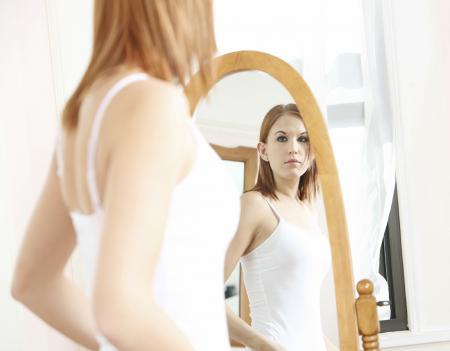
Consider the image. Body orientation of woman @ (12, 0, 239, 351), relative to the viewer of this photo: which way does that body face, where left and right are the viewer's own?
facing away from the viewer and to the right of the viewer

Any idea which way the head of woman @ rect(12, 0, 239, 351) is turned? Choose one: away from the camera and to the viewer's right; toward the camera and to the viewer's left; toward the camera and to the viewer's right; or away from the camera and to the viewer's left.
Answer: away from the camera and to the viewer's right
